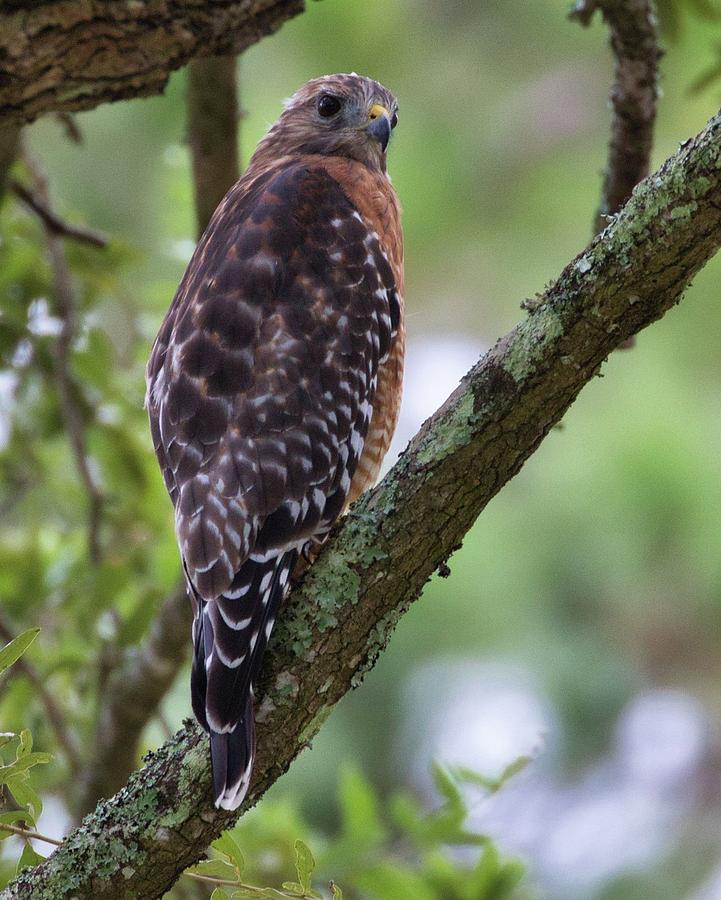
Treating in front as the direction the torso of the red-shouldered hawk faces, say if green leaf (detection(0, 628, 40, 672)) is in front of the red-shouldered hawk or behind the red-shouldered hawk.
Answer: behind

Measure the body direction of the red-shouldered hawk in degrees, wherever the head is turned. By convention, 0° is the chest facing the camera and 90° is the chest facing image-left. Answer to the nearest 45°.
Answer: approximately 225°
